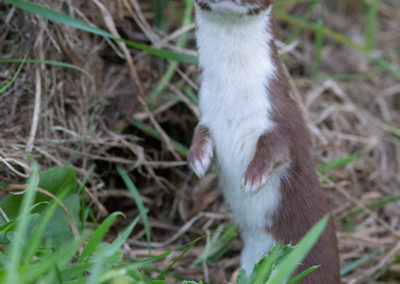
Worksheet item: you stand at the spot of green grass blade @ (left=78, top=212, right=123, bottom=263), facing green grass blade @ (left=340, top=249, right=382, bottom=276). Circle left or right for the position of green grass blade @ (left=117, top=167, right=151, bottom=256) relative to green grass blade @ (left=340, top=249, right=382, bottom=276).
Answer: left

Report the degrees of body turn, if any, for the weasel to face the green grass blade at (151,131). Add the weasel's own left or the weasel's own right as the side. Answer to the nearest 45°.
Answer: approximately 90° to the weasel's own right

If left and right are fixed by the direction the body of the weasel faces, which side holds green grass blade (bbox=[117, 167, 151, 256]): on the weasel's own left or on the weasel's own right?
on the weasel's own right

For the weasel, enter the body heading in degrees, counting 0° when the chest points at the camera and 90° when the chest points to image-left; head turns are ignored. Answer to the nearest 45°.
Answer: approximately 45°

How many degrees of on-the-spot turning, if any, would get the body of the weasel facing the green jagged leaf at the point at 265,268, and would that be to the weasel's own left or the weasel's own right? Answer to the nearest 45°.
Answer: approximately 45° to the weasel's own left
